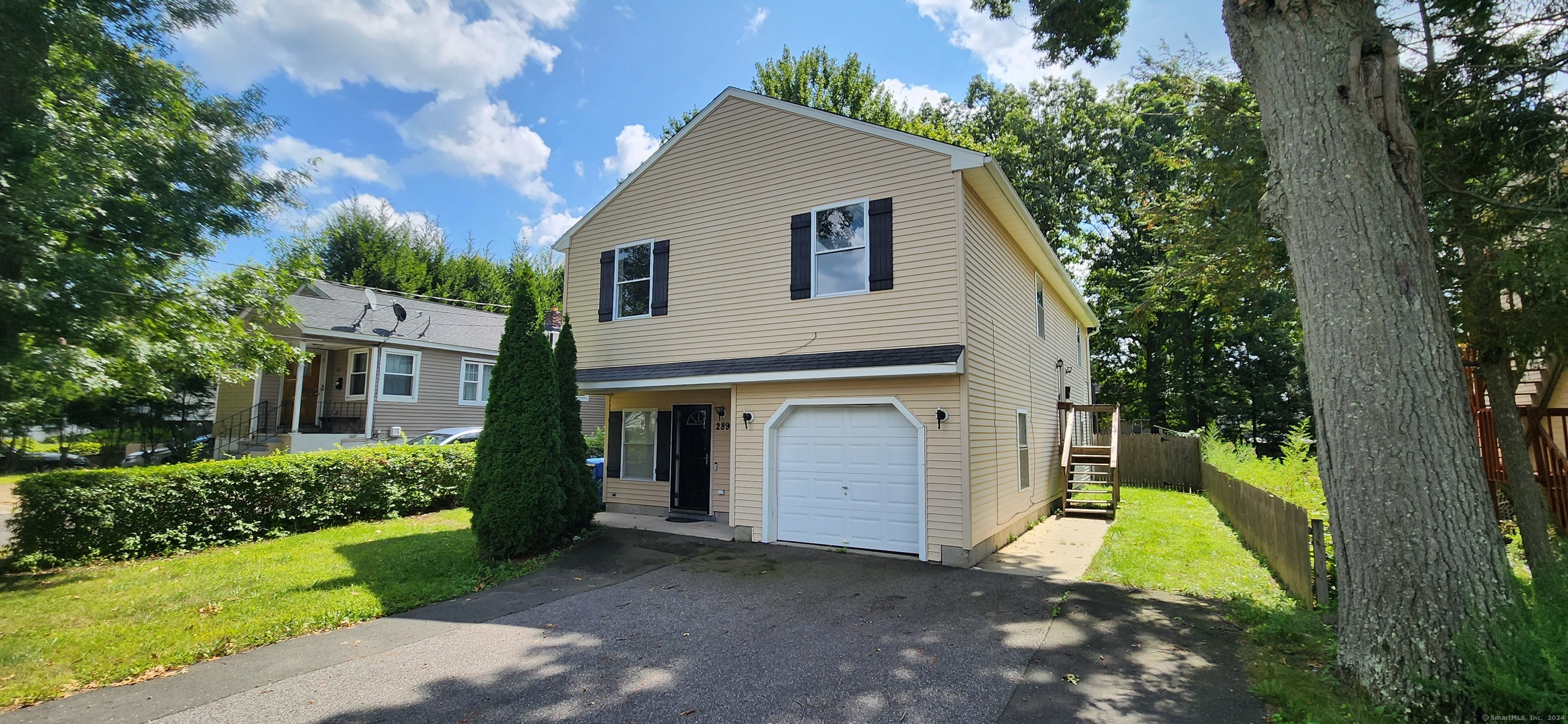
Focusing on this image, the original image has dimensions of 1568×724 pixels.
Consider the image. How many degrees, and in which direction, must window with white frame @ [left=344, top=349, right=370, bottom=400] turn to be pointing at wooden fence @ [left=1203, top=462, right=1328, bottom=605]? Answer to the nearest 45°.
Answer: approximately 90° to its left

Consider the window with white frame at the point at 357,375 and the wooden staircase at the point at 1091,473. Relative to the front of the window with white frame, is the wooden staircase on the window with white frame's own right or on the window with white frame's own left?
on the window with white frame's own left

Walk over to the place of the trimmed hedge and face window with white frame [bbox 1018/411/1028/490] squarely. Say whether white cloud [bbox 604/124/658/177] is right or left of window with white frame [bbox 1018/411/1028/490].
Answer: left

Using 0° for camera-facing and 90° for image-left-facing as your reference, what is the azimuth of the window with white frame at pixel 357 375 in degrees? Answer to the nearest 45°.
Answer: approximately 45°

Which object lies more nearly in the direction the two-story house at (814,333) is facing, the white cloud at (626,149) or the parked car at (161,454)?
the parked car

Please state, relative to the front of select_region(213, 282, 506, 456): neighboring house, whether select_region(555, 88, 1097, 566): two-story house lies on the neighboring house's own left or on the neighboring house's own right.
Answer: on the neighboring house's own left

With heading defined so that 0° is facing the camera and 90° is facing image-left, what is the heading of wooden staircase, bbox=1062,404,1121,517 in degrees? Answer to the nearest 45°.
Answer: approximately 0°
